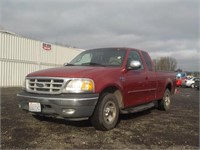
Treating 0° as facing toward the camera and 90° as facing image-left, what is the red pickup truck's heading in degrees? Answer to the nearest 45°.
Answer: approximately 45°

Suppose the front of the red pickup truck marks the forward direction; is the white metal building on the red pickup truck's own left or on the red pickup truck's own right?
on the red pickup truck's own right
